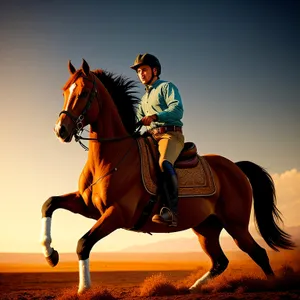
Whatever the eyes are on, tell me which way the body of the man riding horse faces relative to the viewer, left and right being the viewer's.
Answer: facing the viewer and to the left of the viewer

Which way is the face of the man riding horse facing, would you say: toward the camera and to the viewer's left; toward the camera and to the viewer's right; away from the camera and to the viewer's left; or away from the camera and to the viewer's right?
toward the camera and to the viewer's left
